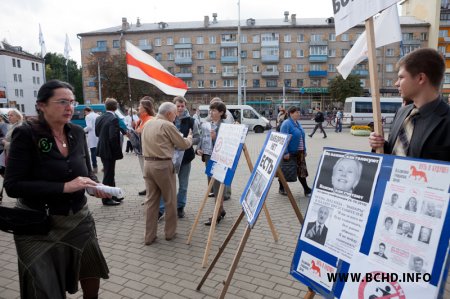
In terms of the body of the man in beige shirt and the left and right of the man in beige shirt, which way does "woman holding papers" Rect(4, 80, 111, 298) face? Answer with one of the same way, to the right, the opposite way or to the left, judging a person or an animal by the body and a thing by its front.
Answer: to the right

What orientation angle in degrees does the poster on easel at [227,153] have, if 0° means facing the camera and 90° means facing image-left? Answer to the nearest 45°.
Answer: approximately 45°

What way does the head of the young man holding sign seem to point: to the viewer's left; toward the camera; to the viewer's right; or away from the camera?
to the viewer's left

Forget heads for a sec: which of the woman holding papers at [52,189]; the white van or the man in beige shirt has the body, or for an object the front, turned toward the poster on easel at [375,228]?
the woman holding papers

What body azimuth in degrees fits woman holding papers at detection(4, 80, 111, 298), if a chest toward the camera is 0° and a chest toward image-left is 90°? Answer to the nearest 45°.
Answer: approximately 315°

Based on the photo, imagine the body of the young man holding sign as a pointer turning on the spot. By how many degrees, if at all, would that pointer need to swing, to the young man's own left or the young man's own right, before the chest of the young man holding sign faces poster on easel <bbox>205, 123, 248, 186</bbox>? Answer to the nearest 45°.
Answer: approximately 90° to the young man's own right

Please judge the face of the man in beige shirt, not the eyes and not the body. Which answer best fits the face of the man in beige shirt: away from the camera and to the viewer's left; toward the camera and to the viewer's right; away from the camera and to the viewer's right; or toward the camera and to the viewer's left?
away from the camera and to the viewer's right
